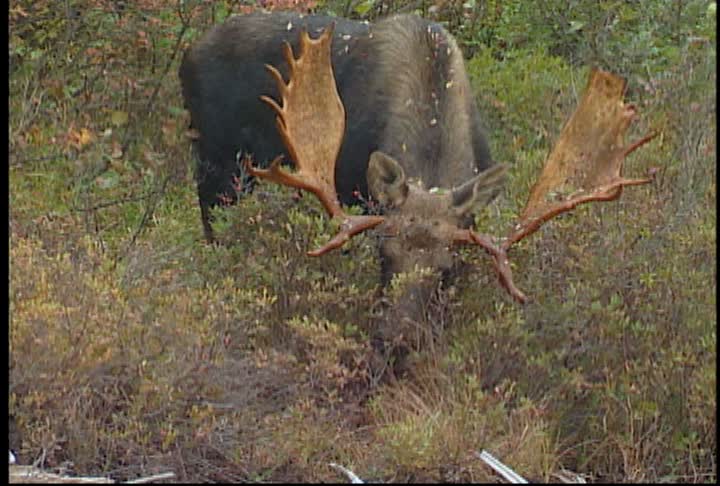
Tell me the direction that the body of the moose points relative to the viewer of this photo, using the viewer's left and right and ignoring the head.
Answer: facing the viewer and to the right of the viewer

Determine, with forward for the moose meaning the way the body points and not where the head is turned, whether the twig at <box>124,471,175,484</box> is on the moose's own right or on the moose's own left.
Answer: on the moose's own right

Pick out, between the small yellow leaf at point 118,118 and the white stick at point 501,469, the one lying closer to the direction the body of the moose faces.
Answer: the white stick

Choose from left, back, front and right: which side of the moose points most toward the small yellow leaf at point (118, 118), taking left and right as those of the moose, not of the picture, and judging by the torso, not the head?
back

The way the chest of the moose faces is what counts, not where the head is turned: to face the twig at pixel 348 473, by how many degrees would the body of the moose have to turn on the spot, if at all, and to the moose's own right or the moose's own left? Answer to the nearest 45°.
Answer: approximately 45° to the moose's own right

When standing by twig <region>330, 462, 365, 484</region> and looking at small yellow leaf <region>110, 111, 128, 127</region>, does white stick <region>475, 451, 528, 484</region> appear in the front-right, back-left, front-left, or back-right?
back-right

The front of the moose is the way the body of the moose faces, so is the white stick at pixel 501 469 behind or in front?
in front
